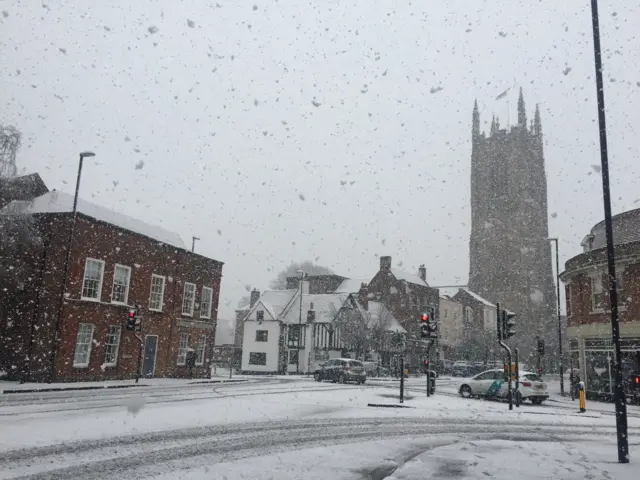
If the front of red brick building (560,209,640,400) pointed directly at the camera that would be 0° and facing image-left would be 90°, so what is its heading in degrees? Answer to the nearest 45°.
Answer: approximately 45°

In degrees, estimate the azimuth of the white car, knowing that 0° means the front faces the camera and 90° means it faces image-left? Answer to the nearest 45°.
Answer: approximately 135°

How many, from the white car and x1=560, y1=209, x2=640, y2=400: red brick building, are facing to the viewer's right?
0

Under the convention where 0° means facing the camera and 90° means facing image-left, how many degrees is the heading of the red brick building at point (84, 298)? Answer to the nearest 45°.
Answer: approximately 315°

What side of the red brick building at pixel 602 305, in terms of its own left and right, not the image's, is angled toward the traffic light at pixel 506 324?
front

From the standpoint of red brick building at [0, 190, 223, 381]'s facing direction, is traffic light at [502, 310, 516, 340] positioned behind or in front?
in front

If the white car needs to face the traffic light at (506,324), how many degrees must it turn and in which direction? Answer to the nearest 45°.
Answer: approximately 135° to its left

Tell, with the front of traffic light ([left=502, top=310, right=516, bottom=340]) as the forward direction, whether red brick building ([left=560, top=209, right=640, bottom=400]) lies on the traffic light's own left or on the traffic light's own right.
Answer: on the traffic light's own left
